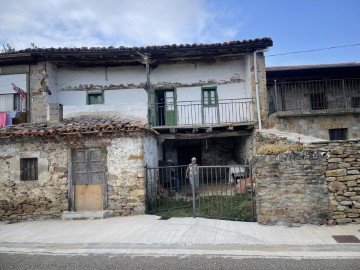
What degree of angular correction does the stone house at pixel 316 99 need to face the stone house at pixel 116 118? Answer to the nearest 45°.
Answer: approximately 45° to its right

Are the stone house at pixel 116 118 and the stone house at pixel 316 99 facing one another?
no

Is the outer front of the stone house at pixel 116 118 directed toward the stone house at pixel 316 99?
no

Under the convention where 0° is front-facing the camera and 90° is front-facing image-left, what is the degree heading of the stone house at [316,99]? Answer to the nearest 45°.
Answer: approximately 0°

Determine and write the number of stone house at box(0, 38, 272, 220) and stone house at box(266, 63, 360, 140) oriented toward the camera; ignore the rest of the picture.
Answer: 2

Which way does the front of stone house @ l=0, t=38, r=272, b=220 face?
toward the camera
